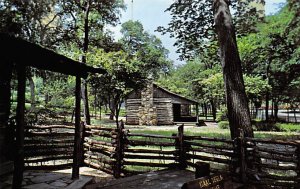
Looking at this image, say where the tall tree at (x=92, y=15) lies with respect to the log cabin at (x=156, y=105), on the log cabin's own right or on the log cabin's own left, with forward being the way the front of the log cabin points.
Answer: on the log cabin's own right

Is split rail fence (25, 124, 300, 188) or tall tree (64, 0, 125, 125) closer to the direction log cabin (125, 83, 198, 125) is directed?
the split rail fence

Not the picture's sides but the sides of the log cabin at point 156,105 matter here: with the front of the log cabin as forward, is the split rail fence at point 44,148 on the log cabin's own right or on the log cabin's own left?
on the log cabin's own right

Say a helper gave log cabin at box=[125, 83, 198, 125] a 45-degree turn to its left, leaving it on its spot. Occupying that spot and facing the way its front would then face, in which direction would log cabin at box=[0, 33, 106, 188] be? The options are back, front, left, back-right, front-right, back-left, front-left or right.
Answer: back-right
